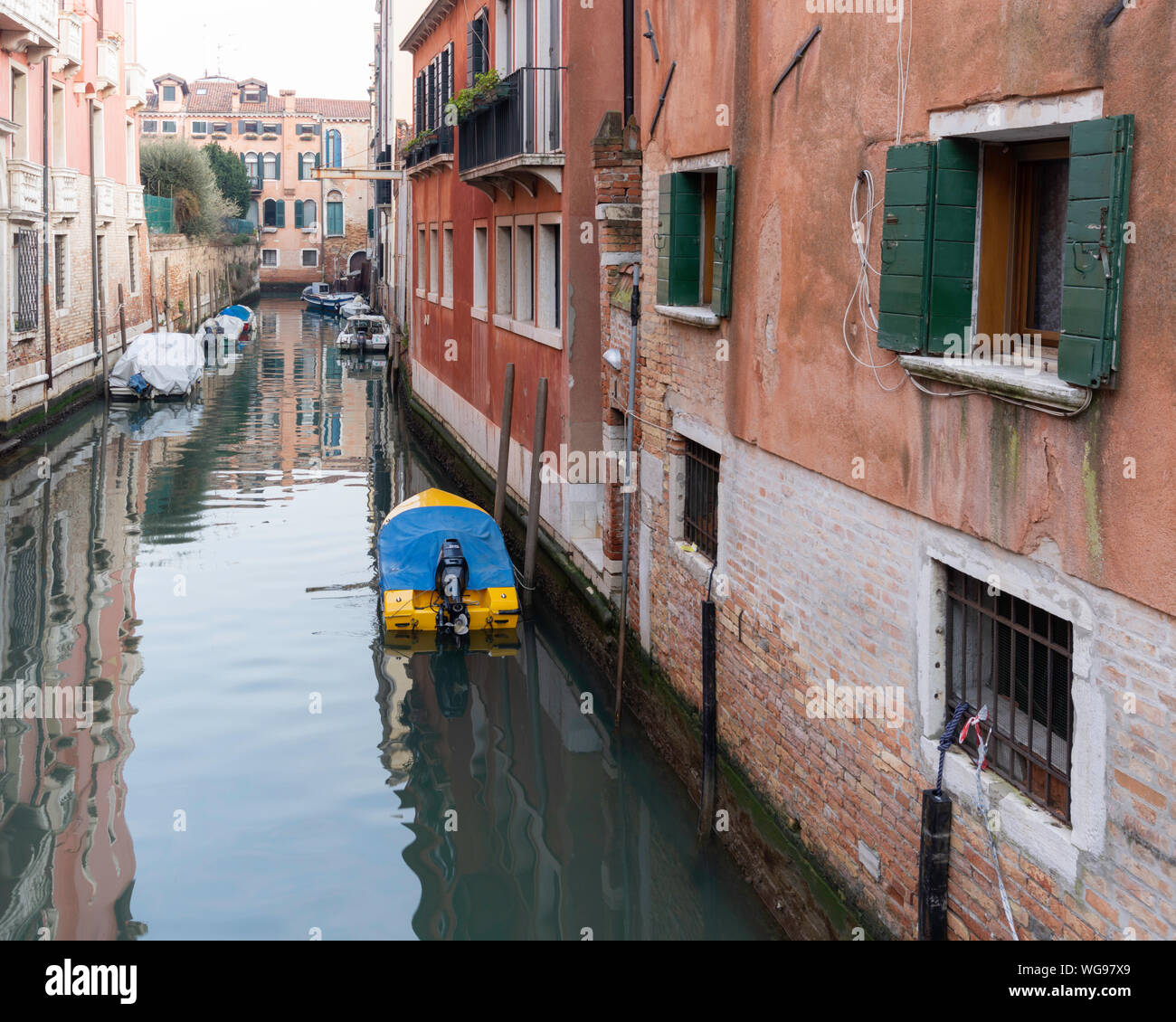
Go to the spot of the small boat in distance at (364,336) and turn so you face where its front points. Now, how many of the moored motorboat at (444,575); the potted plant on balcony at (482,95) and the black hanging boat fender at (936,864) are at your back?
3

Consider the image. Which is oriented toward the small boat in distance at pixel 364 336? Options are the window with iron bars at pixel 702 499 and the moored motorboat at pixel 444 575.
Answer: the moored motorboat

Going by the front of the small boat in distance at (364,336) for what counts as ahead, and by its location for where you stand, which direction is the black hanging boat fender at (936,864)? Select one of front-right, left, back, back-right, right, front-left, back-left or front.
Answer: back

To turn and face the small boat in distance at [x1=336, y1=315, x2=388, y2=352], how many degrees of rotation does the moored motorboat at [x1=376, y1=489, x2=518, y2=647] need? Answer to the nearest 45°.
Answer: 0° — it already faces it

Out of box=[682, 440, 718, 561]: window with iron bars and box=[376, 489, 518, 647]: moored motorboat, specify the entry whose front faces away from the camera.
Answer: the moored motorboat

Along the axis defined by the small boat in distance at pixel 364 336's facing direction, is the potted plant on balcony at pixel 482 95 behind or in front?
behind

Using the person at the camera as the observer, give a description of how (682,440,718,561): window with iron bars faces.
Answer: facing the viewer and to the left of the viewer

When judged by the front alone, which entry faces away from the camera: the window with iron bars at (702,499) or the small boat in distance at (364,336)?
the small boat in distance

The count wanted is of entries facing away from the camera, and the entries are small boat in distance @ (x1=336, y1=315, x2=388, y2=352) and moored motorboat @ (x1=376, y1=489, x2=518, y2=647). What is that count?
2

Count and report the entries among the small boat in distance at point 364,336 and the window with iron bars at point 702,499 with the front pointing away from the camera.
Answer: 1

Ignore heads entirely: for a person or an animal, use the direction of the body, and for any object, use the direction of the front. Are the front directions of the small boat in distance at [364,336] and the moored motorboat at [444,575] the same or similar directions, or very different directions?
same or similar directions

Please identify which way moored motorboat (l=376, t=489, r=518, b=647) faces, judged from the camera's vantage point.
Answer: facing away from the viewer

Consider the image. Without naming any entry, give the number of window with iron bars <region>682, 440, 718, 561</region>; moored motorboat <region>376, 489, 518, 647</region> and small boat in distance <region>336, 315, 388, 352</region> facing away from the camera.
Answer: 2

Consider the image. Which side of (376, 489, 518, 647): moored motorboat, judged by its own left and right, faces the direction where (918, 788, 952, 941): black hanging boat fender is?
back

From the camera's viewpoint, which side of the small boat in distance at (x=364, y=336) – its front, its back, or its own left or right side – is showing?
back

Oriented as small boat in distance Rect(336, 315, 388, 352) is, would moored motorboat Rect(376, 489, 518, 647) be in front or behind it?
behind

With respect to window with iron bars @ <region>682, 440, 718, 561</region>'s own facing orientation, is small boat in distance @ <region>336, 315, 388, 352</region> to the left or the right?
on its right

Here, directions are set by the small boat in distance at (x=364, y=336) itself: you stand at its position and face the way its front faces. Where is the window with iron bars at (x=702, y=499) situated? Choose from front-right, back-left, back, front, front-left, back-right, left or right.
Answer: back
